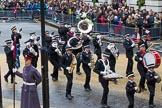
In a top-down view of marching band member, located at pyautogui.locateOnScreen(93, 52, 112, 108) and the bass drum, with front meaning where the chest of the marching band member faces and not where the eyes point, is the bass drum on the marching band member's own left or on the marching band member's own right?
on the marching band member's own left

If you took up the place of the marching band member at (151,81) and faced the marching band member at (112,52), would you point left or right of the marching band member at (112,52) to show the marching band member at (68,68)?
left

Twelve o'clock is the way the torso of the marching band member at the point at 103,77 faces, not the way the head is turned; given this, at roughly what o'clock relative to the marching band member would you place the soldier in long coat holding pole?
The soldier in long coat holding pole is roughly at 3 o'clock from the marching band member.
